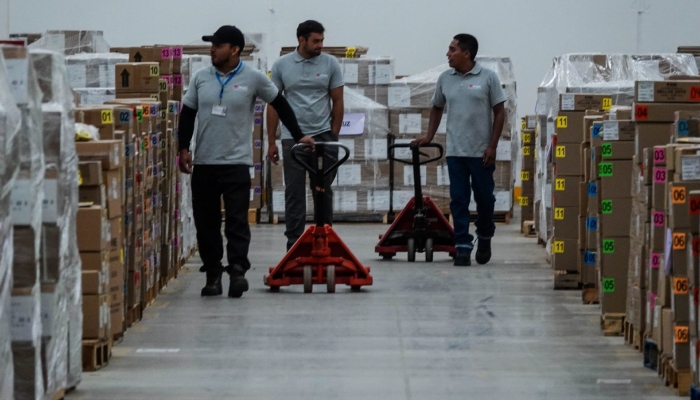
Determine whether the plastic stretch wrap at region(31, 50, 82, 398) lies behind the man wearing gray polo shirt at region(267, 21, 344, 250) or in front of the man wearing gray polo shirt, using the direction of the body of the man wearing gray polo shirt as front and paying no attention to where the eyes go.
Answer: in front

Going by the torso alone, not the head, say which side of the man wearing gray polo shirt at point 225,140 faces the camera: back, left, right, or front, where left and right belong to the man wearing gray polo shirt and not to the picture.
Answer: front

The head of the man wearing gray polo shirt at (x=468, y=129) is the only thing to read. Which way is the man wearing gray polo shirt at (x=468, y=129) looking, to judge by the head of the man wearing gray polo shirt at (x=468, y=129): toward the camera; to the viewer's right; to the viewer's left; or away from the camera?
to the viewer's left

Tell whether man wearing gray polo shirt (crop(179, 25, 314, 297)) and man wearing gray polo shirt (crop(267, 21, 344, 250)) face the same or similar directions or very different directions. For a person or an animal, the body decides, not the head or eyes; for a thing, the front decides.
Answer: same or similar directions

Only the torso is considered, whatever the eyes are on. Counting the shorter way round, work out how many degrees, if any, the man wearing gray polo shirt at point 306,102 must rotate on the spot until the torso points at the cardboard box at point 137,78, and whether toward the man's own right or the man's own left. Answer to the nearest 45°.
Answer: approximately 45° to the man's own right

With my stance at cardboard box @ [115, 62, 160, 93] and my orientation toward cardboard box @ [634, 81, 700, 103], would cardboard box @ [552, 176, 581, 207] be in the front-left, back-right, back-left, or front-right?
front-left
